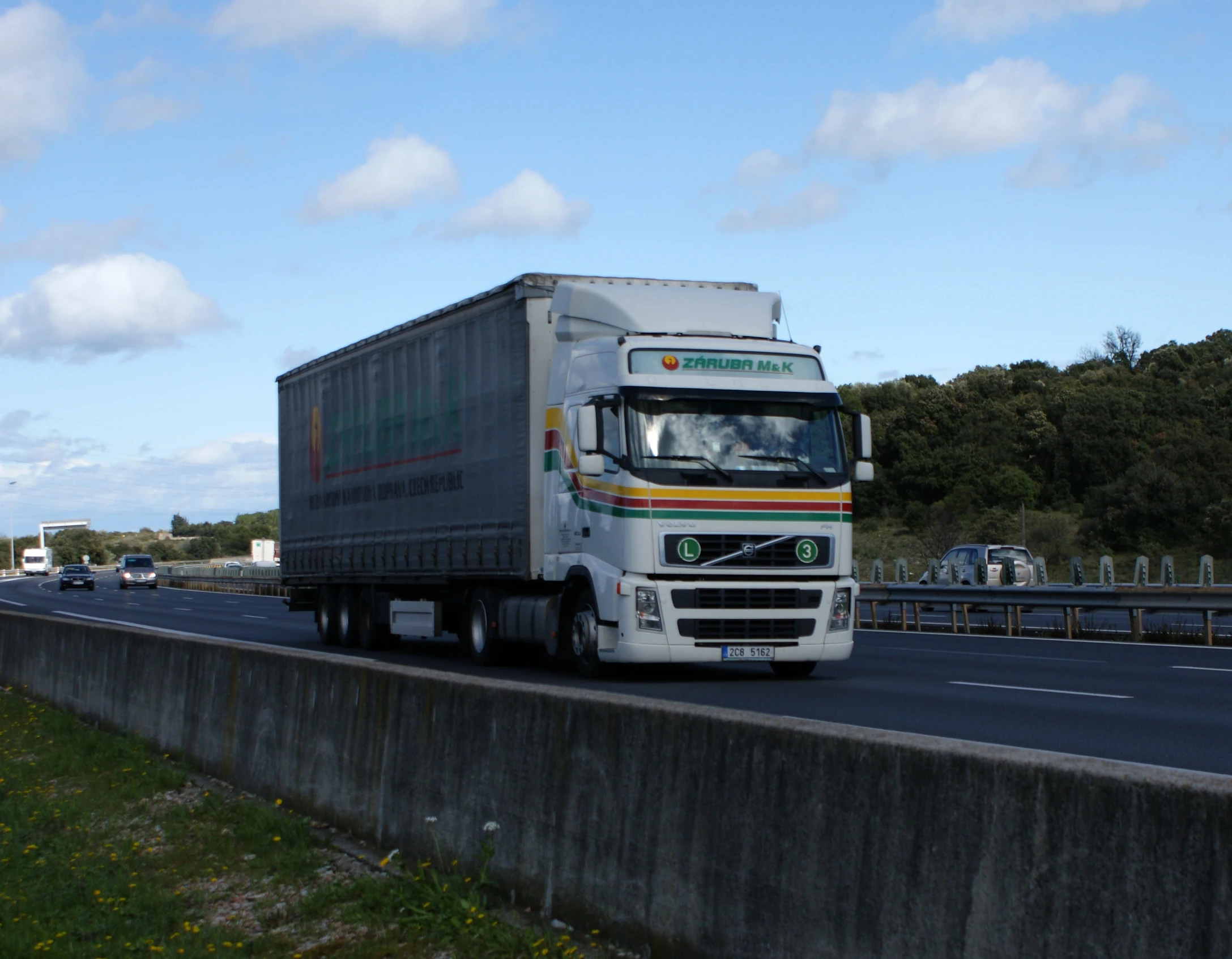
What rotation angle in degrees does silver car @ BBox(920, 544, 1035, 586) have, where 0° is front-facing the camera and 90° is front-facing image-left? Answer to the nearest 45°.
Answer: approximately 135°

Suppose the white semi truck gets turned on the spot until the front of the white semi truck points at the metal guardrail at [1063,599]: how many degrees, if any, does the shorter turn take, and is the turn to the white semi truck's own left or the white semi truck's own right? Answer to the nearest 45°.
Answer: approximately 90° to the white semi truck's own left

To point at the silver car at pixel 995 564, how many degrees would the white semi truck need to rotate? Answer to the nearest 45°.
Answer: approximately 90° to its left

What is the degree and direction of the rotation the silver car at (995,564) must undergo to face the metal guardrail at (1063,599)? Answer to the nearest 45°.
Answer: approximately 135° to its left

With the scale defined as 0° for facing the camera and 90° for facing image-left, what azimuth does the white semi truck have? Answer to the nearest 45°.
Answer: approximately 315°

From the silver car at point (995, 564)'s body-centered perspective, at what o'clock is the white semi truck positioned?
The white semi truck is roughly at 8 o'clock from the silver car.

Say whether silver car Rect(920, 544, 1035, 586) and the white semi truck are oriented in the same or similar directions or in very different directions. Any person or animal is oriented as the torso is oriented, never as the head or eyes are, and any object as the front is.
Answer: very different directions

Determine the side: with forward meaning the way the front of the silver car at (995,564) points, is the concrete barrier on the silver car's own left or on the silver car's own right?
on the silver car's own left
